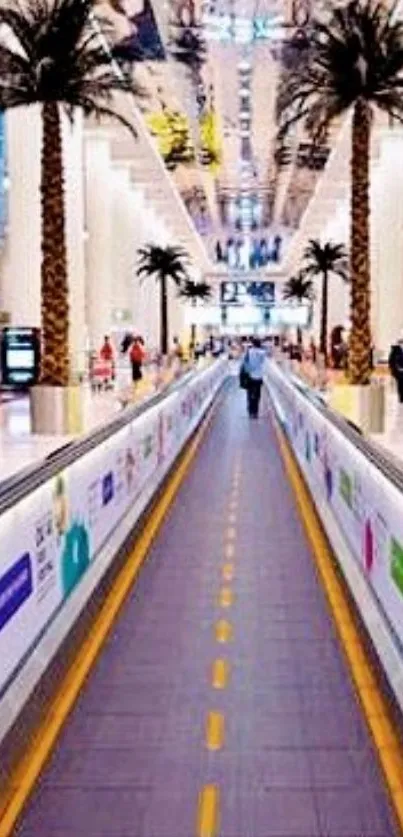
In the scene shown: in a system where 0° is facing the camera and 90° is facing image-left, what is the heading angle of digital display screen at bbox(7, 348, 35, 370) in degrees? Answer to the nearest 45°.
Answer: approximately 0°

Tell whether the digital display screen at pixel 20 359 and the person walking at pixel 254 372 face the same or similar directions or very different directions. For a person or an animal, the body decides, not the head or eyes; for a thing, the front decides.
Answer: very different directions

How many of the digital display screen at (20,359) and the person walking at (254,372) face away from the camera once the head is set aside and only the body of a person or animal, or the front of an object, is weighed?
1

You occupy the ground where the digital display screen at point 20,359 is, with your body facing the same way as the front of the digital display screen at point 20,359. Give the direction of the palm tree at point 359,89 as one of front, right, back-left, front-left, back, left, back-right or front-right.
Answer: front-left

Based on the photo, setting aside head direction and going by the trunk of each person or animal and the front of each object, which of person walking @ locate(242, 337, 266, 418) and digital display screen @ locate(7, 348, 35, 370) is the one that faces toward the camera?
the digital display screen

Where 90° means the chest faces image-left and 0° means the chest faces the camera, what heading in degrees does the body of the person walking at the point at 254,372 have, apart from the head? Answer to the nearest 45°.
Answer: approximately 180°

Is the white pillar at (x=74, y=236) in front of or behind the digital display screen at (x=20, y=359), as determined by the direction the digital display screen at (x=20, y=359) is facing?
behind

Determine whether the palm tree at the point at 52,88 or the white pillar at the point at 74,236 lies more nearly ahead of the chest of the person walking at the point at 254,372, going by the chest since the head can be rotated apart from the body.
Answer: the white pillar
